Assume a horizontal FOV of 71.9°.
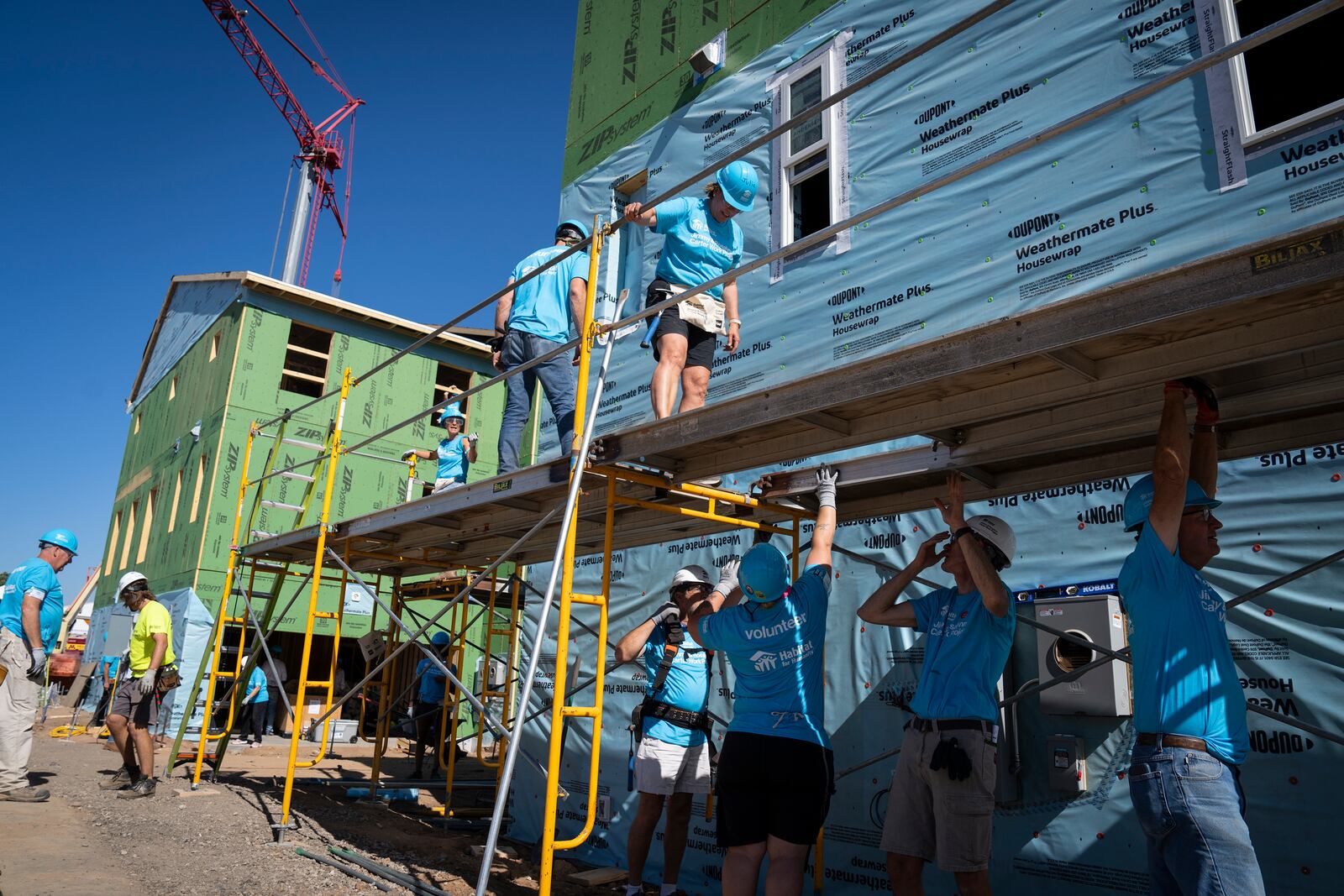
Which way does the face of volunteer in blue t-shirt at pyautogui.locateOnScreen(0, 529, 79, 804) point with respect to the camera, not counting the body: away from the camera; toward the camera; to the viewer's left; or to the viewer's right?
to the viewer's right

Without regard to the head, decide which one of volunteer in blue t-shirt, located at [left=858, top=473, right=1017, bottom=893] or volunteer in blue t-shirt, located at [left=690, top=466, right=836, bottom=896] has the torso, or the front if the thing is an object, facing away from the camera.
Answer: volunteer in blue t-shirt, located at [left=690, top=466, right=836, bottom=896]

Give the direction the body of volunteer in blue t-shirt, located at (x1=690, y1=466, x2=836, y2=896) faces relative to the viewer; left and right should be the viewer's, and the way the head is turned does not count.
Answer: facing away from the viewer

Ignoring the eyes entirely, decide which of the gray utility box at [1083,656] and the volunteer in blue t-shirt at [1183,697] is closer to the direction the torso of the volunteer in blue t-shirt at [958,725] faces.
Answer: the volunteer in blue t-shirt

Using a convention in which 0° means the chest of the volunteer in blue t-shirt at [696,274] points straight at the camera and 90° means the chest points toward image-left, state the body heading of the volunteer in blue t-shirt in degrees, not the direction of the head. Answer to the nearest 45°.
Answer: approximately 315°

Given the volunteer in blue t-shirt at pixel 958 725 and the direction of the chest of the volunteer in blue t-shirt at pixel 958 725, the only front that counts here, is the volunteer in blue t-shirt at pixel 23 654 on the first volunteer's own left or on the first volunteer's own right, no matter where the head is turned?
on the first volunteer's own right

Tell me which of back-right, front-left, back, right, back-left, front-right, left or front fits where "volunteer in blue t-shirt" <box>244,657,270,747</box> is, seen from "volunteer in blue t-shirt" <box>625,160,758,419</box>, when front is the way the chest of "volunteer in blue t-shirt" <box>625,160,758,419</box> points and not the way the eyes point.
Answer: back
